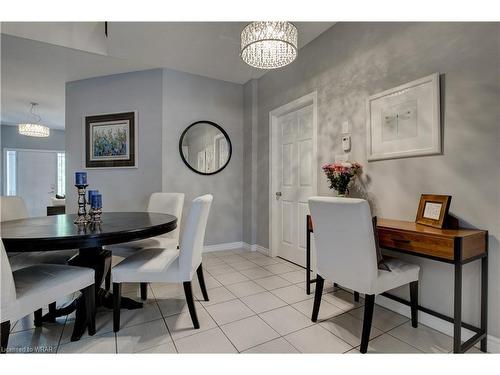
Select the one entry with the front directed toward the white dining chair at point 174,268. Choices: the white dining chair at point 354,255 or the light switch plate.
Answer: the light switch plate

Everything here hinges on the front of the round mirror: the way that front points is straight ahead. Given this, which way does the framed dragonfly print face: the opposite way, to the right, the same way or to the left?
to the right

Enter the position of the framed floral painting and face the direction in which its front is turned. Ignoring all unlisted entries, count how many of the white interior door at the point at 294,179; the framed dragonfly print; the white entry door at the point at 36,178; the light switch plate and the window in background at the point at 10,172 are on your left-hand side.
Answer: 3

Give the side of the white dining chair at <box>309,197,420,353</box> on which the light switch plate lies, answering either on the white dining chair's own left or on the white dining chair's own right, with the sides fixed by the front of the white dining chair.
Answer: on the white dining chair's own left

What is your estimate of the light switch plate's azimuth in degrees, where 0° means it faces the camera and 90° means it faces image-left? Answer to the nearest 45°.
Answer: approximately 45°

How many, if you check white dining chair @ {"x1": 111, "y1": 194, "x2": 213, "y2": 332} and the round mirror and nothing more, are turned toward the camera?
1

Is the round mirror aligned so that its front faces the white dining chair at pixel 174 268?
yes

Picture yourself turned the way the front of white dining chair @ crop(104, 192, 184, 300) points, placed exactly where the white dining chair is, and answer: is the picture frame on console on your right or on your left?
on your left

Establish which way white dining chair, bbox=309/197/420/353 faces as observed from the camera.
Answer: facing away from the viewer and to the right of the viewer

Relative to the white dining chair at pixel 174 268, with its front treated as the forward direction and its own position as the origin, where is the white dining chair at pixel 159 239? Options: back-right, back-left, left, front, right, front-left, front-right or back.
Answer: right

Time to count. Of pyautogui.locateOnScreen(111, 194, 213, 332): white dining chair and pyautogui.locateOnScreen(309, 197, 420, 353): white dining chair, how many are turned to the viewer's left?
1

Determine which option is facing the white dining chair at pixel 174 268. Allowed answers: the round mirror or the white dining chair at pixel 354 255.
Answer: the round mirror

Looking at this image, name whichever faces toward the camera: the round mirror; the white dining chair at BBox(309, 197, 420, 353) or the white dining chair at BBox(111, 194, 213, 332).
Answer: the round mirror

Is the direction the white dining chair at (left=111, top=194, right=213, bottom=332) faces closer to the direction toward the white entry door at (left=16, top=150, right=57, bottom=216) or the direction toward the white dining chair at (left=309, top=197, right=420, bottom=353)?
the white entry door

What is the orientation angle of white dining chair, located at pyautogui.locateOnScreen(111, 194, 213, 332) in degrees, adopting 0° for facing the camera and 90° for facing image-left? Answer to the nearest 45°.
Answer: approximately 90°

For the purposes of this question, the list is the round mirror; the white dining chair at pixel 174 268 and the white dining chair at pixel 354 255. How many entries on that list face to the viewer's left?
1

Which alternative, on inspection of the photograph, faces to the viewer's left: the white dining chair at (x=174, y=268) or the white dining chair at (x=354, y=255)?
the white dining chair at (x=174, y=268)
